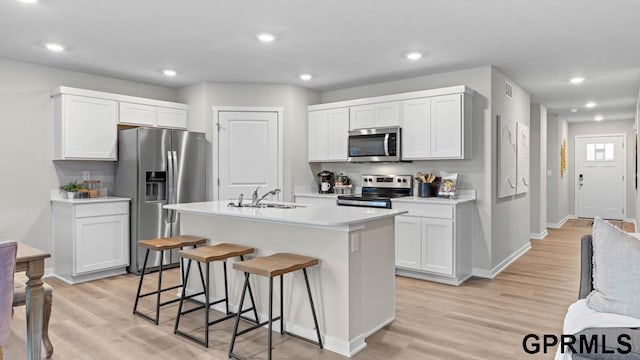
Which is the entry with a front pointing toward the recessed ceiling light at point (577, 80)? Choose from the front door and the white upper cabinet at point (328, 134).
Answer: the front door

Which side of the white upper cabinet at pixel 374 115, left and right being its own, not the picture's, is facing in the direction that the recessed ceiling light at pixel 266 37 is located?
front

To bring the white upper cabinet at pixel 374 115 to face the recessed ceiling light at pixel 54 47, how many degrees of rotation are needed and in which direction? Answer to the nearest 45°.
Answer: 0° — it already faces it

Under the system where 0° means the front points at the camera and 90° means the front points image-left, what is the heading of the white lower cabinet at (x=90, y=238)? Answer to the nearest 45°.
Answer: approximately 315°

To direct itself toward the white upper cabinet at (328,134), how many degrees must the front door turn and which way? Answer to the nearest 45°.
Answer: approximately 45° to its right

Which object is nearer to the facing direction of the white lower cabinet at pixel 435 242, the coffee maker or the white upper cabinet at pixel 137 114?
the white upper cabinet

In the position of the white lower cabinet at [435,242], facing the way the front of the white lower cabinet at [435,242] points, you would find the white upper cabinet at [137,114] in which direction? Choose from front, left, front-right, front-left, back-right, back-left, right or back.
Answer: front-right

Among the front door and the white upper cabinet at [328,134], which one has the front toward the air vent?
the front door

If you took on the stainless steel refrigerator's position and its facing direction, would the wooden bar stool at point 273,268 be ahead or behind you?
ahead

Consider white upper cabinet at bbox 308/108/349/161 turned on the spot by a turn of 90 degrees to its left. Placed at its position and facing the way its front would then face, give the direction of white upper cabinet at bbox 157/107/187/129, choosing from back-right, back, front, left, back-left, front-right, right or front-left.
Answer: back-right
